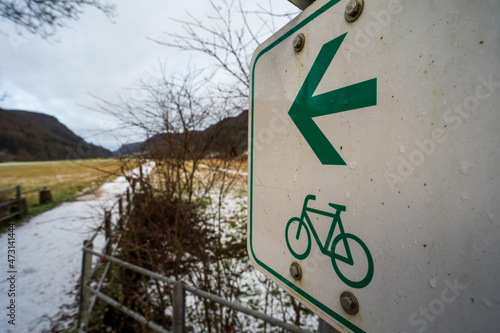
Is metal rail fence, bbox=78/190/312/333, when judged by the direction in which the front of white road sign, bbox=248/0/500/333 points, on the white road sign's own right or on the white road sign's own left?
on the white road sign's own right

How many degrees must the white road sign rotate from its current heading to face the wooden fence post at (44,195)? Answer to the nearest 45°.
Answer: approximately 45° to its right

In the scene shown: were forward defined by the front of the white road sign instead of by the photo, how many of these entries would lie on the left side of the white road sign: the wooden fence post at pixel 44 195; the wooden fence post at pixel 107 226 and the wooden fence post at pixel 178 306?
0

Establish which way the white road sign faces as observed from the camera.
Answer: facing the viewer and to the left of the viewer

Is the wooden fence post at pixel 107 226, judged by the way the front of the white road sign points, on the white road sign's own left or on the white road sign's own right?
on the white road sign's own right

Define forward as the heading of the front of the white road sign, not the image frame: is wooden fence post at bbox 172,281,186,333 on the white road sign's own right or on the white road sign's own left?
on the white road sign's own right
